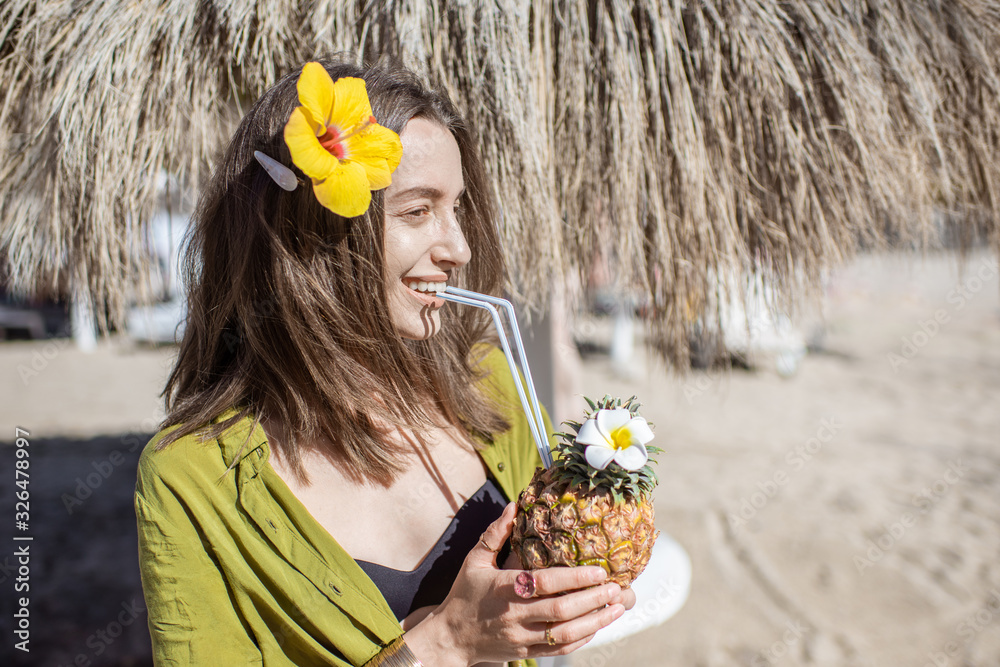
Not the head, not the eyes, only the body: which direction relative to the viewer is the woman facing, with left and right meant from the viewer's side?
facing the viewer and to the right of the viewer
